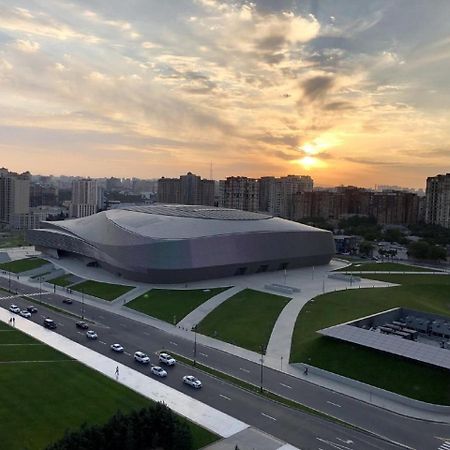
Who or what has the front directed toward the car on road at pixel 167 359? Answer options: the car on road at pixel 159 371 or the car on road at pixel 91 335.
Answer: the car on road at pixel 91 335

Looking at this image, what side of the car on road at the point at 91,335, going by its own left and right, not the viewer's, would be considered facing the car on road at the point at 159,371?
front

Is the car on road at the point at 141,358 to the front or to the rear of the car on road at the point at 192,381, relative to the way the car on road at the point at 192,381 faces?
to the rear

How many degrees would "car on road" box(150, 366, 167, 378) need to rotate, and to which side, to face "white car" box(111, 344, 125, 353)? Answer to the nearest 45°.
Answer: approximately 180°

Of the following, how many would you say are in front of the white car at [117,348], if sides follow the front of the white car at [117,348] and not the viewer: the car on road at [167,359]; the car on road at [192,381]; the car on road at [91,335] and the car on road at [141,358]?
3

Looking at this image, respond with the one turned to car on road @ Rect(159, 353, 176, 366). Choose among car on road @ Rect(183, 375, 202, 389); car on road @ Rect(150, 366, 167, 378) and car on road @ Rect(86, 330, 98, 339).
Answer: car on road @ Rect(86, 330, 98, 339)

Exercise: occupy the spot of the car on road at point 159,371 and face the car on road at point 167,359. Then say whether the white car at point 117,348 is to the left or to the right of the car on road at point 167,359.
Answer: left

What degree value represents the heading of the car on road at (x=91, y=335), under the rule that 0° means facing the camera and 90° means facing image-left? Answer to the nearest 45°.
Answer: approximately 315°

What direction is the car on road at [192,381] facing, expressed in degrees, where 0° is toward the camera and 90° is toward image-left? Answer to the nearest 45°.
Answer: approximately 315°

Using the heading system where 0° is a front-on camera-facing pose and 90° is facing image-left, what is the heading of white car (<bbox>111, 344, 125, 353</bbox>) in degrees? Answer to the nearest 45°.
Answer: approximately 315°

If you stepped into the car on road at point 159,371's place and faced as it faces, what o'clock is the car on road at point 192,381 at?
the car on road at point 192,381 is roughly at 12 o'clock from the car on road at point 159,371.

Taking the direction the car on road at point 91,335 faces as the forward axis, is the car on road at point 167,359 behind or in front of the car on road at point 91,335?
in front
